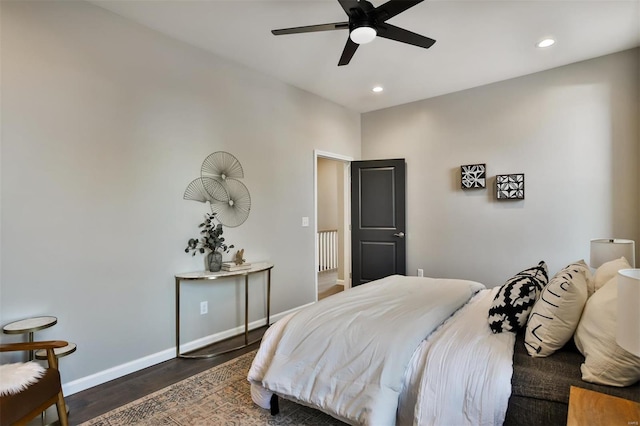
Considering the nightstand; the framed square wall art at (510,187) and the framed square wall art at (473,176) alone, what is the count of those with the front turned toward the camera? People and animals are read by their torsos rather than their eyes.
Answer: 2

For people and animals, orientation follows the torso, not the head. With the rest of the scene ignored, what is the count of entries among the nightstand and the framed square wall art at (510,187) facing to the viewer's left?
1

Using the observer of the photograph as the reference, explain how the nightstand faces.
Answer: facing to the left of the viewer

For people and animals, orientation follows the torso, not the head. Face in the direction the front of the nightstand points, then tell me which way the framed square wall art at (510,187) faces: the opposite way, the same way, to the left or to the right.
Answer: to the left

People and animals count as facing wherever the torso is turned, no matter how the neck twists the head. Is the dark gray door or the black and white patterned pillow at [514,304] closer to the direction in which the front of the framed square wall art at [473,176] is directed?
the black and white patterned pillow

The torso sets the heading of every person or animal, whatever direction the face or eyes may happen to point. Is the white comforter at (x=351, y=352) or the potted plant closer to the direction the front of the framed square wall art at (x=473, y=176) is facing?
the white comforter

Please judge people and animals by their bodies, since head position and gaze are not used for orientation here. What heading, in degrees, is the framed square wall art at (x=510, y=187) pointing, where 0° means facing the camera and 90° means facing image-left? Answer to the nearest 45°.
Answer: approximately 0°
